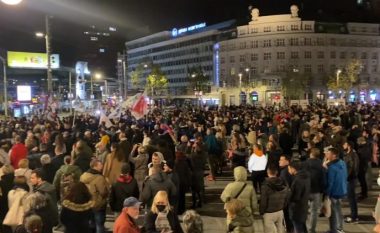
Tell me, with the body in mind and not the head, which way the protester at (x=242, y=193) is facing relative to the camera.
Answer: away from the camera

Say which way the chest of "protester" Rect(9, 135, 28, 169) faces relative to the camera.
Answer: away from the camera

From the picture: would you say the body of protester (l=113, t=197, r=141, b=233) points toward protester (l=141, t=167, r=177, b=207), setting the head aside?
no

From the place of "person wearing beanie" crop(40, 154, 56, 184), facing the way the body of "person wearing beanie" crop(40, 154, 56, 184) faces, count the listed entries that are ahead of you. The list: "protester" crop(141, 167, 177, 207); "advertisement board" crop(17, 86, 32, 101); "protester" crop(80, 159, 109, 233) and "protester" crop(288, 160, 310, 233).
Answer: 1

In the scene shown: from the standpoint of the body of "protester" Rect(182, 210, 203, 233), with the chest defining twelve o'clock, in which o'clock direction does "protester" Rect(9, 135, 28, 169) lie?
"protester" Rect(9, 135, 28, 169) is roughly at 11 o'clock from "protester" Rect(182, 210, 203, 233).

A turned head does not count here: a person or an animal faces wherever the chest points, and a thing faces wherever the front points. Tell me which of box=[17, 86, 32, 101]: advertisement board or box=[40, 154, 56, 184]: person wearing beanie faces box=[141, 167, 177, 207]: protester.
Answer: the advertisement board

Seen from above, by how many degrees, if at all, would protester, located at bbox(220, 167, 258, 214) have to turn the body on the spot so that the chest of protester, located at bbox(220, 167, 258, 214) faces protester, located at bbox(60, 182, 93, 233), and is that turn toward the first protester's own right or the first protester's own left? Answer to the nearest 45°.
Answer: approximately 90° to the first protester's own left

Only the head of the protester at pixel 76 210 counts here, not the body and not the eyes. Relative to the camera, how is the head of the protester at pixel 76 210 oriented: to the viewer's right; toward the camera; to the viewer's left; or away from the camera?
away from the camera

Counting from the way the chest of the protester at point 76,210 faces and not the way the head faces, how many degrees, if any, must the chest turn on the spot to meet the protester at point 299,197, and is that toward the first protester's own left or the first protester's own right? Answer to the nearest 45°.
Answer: approximately 90° to the first protester's own right

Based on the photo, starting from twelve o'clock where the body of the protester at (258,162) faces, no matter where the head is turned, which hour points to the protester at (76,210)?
the protester at (76,210) is roughly at 7 o'clock from the protester at (258,162).

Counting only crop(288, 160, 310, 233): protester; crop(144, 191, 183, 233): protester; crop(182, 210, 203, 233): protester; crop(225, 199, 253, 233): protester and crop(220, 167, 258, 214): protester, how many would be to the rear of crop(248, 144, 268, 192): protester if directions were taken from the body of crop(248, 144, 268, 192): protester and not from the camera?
5

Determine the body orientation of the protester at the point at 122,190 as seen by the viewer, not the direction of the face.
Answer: away from the camera

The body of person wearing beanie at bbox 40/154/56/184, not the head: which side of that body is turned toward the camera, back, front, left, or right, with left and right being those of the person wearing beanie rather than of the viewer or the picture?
back

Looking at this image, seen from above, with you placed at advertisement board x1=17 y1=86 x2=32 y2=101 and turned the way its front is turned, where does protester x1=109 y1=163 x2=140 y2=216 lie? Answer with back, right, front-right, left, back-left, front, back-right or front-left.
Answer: front

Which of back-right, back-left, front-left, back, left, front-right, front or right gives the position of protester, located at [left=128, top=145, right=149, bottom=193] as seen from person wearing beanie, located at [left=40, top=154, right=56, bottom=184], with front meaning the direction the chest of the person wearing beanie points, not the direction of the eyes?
right

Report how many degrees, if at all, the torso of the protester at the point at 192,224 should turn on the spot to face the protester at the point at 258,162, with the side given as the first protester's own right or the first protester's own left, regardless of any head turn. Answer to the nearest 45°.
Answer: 0° — they already face them
